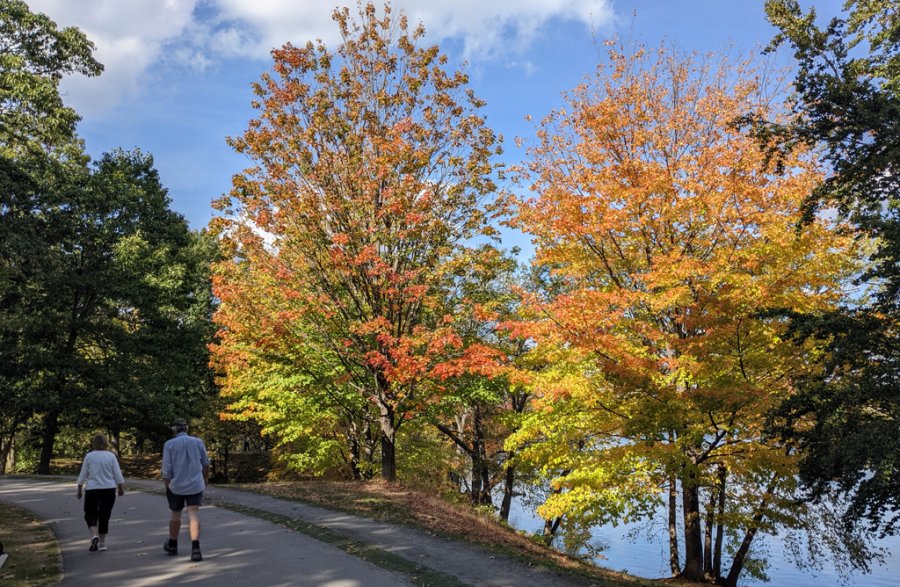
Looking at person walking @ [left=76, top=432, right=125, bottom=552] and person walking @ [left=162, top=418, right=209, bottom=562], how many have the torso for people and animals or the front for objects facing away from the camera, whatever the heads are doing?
2

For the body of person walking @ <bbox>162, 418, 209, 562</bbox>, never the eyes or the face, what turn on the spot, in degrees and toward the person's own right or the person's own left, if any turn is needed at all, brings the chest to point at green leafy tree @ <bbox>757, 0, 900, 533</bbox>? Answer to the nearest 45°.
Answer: approximately 90° to the person's own right

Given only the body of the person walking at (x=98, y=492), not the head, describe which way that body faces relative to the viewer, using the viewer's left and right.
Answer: facing away from the viewer

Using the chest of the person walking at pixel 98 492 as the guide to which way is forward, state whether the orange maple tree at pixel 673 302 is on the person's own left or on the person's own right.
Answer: on the person's own right

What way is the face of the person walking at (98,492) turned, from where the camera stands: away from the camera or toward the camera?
away from the camera

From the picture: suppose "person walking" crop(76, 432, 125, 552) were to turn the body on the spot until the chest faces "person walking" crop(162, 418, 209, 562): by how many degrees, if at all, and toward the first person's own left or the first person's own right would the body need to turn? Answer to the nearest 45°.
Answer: approximately 135° to the first person's own right

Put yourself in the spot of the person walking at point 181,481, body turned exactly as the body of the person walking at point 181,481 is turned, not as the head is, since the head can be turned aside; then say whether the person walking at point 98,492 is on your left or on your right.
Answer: on your left

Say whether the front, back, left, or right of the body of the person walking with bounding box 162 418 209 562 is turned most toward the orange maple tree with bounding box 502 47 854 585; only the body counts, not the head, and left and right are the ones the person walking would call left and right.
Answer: right

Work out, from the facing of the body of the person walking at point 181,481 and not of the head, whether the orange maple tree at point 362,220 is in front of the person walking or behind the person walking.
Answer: in front

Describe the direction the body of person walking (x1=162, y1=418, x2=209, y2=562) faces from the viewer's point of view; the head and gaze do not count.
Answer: away from the camera
